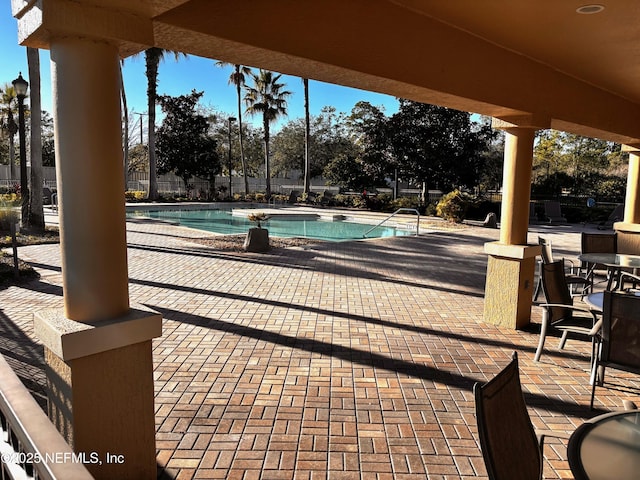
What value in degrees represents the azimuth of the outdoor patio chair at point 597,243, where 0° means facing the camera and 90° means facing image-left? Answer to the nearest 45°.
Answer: approximately 0°

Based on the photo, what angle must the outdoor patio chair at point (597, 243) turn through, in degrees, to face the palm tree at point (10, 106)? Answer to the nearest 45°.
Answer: approximately 90° to its right

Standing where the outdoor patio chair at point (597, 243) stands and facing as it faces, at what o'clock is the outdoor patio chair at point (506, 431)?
the outdoor patio chair at point (506, 431) is roughly at 12 o'clock from the outdoor patio chair at point (597, 243).

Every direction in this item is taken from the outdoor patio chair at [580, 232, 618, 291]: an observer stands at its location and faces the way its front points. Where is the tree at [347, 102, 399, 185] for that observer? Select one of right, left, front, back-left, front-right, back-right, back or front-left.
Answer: back-right

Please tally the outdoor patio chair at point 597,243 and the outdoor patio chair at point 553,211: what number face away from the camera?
0
